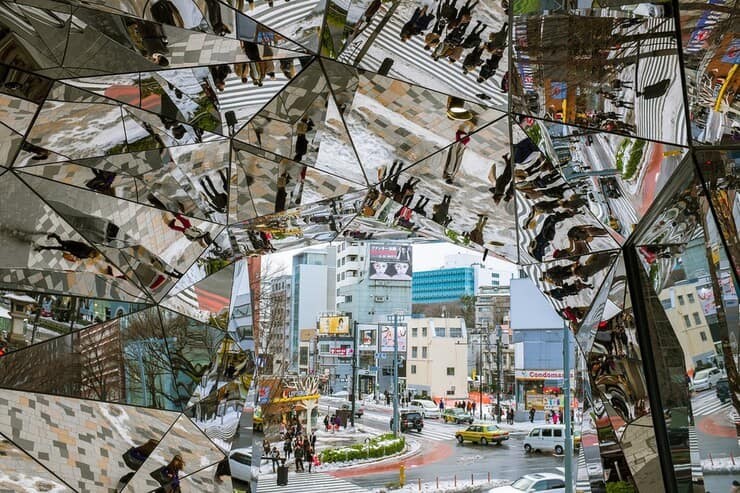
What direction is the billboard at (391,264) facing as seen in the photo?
toward the camera

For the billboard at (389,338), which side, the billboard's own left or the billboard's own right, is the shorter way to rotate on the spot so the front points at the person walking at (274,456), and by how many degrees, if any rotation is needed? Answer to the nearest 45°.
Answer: approximately 45° to the billboard's own right

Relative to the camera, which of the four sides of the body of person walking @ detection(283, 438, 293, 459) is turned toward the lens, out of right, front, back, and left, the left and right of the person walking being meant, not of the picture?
back

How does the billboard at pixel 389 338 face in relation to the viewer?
toward the camera

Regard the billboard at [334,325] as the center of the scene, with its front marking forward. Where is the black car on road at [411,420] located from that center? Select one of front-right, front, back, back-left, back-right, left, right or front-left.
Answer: front-left

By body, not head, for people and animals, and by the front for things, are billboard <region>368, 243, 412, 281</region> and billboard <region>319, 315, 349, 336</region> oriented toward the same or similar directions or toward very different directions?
same or similar directions

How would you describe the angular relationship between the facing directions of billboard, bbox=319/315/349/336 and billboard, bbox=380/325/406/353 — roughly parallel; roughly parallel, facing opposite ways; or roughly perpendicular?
roughly parallel

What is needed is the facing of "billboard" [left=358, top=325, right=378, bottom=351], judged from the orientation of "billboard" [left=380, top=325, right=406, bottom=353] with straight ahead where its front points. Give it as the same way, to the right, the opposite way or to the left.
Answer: the same way

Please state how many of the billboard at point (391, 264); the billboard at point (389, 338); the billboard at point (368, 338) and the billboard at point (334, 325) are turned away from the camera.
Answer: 0
